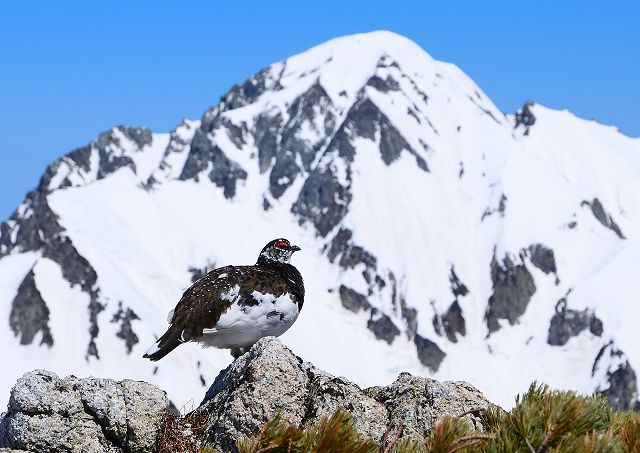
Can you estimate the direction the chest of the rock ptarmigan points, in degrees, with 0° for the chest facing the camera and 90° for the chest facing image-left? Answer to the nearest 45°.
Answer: approximately 270°

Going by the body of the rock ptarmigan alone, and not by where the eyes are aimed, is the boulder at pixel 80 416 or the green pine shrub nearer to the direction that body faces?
the green pine shrub

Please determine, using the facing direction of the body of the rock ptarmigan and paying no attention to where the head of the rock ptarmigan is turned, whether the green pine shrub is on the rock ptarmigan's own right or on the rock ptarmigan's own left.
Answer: on the rock ptarmigan's own right
